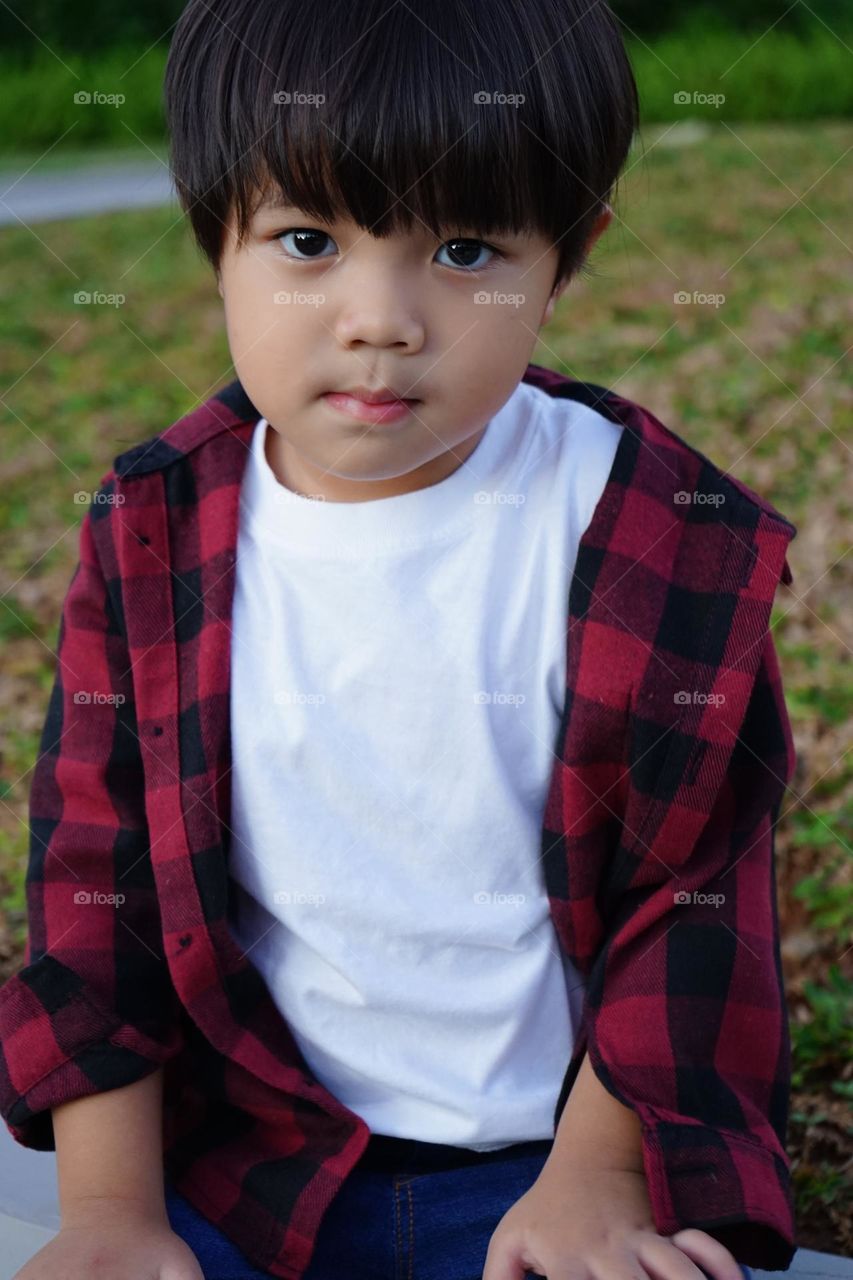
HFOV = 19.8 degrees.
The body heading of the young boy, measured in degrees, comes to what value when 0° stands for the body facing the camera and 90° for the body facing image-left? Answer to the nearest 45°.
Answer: approximately 0°
